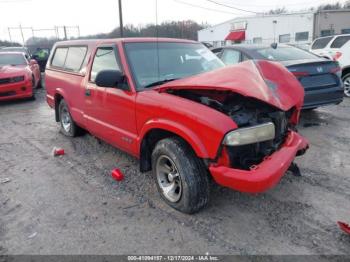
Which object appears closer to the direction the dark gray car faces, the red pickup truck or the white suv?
the white suv

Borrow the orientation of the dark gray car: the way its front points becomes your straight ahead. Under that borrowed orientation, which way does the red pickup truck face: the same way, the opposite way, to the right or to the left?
the opposite way

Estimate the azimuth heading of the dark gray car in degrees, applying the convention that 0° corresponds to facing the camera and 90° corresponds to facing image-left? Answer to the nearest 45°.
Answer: approximately 135°

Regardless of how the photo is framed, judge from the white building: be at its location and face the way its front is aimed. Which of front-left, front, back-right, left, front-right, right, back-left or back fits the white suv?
front-left

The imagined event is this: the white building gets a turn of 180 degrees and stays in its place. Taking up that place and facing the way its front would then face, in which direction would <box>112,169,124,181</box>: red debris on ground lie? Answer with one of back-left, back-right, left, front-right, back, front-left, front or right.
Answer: back-right

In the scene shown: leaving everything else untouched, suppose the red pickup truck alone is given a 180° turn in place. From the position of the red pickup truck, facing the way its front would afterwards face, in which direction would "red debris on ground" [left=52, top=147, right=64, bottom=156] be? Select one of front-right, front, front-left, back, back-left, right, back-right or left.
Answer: front

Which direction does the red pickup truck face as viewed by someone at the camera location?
facing the viewer and to the right of the viewer

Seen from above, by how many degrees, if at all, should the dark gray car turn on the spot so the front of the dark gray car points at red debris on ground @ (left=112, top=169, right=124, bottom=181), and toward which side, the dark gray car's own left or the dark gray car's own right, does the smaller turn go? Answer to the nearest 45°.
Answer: approximately 90° to the dark gray car's own left

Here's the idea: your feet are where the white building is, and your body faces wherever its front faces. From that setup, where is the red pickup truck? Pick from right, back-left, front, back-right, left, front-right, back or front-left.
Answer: front-left

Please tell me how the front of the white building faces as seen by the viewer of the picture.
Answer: facing the viewer and to the left of the viewer

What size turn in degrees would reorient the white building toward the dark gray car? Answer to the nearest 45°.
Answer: approximately 45° to its left

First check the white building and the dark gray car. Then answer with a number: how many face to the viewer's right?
0

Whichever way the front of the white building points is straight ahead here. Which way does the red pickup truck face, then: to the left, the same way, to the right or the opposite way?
to the left

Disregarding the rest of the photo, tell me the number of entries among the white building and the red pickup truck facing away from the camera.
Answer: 0
